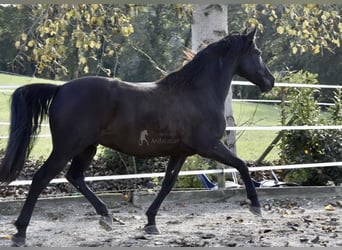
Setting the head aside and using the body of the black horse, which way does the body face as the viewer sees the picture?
to the viewer's right
